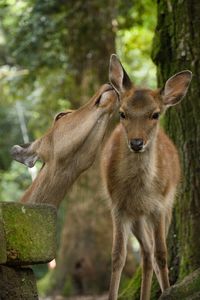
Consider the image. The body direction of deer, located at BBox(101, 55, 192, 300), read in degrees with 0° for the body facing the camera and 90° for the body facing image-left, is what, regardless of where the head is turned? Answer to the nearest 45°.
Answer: approximately 0°

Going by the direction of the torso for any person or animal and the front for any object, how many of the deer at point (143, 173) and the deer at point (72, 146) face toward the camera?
1

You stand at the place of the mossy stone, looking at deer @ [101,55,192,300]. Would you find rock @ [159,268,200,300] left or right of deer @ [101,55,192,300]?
right

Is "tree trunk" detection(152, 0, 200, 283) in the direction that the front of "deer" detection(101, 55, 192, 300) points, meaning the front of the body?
no

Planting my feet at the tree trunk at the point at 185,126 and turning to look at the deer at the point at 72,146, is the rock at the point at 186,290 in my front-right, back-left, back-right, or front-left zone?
front-left

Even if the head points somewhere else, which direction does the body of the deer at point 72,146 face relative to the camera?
to the viewer's right

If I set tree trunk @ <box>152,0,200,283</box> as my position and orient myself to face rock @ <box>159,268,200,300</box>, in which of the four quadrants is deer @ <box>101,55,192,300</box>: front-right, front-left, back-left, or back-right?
front-right

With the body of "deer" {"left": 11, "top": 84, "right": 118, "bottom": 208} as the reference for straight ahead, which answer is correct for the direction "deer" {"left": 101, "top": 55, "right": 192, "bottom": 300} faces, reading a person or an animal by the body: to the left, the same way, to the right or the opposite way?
to the right

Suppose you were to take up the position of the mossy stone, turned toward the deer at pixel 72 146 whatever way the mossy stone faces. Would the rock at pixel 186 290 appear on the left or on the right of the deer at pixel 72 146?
right
